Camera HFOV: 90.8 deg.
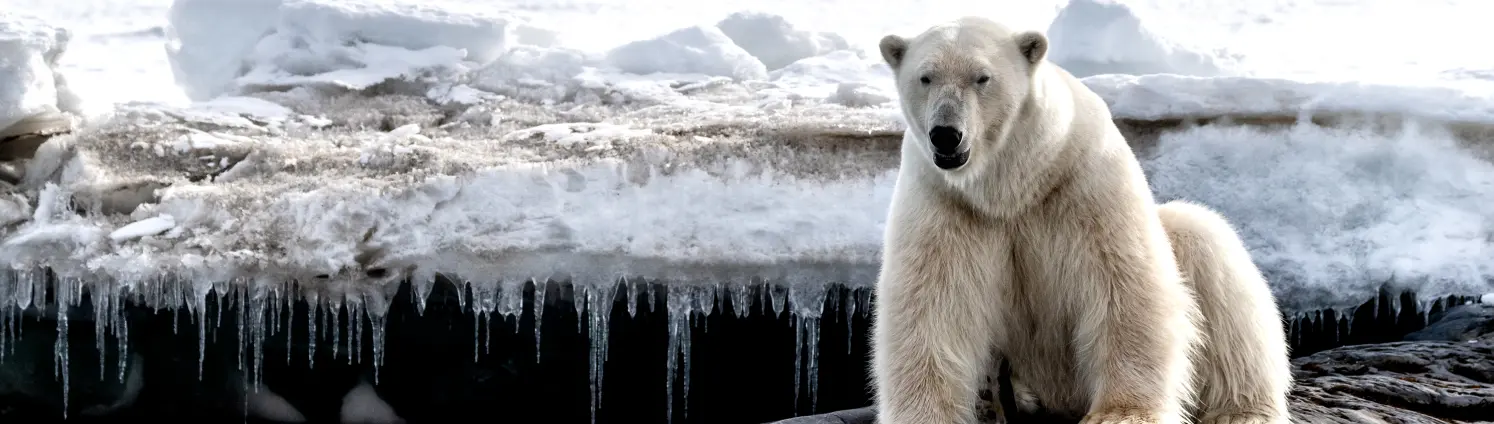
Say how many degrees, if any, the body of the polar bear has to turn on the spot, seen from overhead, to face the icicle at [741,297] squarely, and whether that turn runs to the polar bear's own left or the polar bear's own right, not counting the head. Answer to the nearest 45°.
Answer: approximately 90° to the polar bear's own right

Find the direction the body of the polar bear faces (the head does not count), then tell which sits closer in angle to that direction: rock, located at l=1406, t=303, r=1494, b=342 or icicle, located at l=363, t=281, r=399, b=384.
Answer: the icicle

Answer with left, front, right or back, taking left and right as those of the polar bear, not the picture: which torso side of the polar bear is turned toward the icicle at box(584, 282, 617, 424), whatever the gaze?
right

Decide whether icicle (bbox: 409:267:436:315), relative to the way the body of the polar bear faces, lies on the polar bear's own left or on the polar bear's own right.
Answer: on the polar bear's own right

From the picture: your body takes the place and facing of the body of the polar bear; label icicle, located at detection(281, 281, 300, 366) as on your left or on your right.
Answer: on your right

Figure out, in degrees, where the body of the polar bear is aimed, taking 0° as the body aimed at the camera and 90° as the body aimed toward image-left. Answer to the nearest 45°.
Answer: approximately 45°

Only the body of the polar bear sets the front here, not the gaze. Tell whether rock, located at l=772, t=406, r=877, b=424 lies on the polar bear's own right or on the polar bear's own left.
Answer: on the polar bear's own right

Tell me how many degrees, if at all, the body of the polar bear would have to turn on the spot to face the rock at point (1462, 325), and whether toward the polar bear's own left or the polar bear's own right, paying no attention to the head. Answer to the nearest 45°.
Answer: approximately 180°
